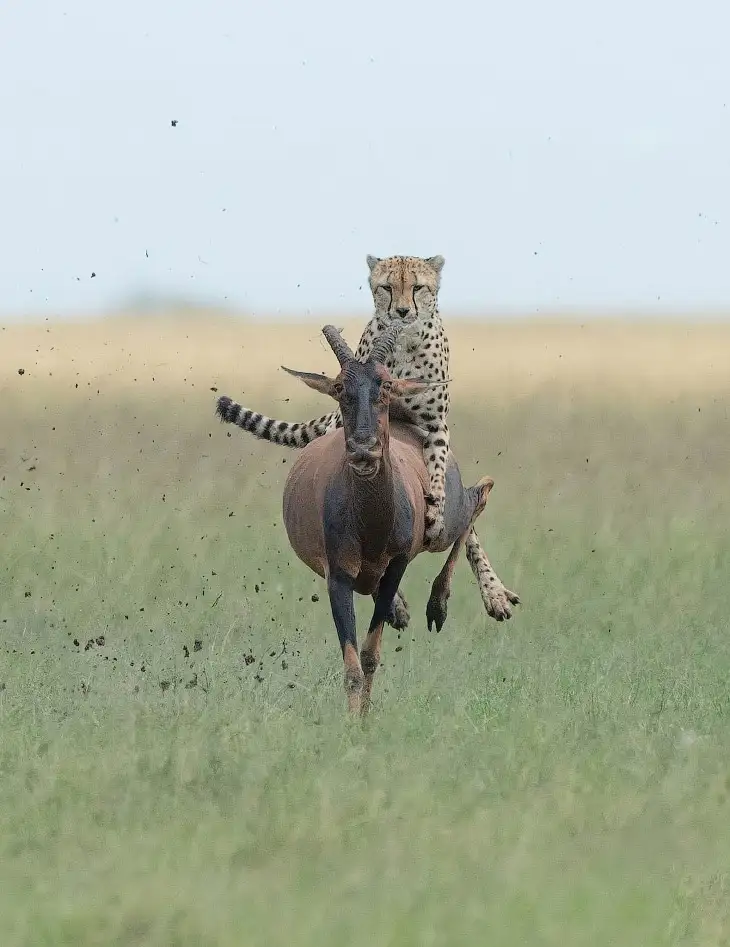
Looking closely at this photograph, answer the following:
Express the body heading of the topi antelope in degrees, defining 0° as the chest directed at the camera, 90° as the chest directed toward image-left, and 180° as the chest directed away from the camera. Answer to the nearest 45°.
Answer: approximately 0°
